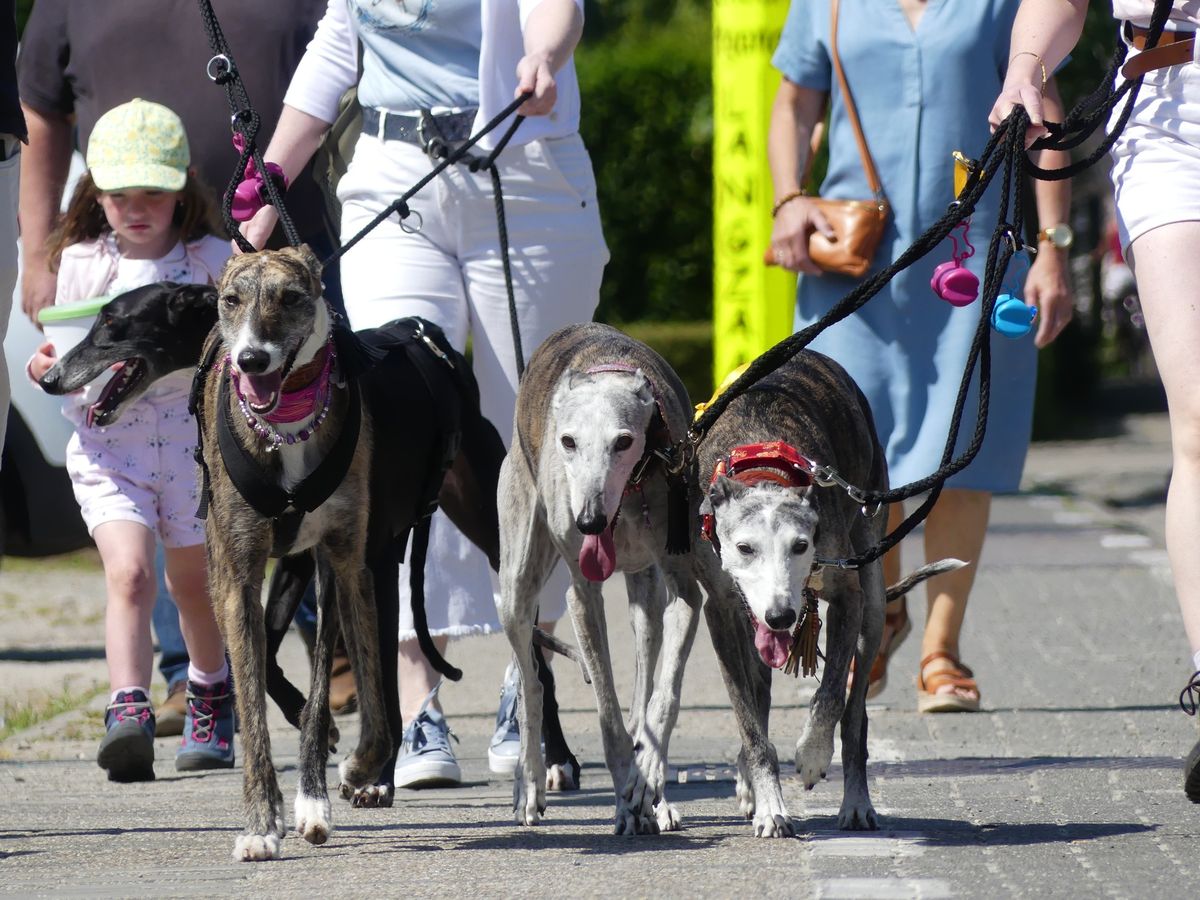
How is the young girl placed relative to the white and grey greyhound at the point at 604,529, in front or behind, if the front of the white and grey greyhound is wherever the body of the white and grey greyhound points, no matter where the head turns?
behind

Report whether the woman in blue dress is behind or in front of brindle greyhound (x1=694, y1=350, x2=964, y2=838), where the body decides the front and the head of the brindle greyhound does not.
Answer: behind

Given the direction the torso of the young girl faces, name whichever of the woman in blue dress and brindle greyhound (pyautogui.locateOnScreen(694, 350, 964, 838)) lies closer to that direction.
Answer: the brindle greyhound

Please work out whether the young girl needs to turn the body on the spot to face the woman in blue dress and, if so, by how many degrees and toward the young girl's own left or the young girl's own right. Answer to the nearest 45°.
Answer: approximately 90° to the young girl's own left

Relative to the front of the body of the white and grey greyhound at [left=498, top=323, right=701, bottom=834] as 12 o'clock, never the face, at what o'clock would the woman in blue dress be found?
The woman in blue dress is roughly at 7 o'clock from the white and grey greyhound.

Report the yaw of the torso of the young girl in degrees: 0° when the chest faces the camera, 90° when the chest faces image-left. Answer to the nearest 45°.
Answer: approximately 0°

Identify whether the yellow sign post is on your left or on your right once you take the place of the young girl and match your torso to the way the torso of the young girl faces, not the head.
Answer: on your left

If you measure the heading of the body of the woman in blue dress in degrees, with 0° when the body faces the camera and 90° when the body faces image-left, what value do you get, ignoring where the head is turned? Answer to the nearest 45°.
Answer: approximately 0°

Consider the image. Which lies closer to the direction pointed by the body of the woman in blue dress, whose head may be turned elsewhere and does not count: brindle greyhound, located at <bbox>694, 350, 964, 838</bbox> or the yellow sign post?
the brindle greyhound
